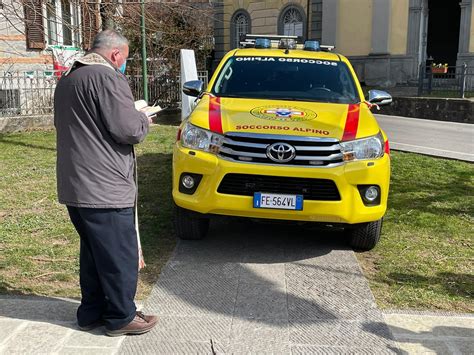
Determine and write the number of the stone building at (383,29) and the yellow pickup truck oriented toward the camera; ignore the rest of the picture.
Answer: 2

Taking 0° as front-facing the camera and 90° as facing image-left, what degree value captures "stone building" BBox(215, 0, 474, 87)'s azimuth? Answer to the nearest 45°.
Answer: approximately 0°

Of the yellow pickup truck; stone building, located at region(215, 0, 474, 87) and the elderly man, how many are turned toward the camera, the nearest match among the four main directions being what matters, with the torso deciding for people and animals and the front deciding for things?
2

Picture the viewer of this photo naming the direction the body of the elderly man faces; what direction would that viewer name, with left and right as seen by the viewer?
facing away from the viewer and to the right of the viewer

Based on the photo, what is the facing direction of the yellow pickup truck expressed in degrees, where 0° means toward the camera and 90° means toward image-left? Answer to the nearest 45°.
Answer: approximately 0°

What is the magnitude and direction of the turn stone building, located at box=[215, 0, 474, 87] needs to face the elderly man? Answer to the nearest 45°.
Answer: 0° — it already faces them

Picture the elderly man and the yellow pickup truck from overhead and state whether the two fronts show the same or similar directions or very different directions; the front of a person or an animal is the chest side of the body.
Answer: very different directions

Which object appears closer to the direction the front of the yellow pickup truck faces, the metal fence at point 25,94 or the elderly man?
the elderly man

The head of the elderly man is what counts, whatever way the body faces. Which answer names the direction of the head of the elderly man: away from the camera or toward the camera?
away from the camera

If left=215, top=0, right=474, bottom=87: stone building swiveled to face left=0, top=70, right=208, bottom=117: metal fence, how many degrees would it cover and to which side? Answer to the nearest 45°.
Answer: approximately 45° to its right

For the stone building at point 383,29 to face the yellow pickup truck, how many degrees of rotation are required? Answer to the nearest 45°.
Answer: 0° — it already faces it
